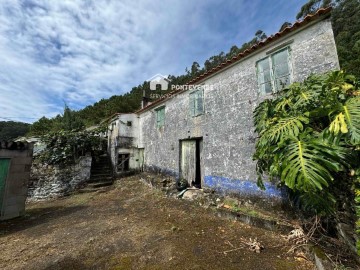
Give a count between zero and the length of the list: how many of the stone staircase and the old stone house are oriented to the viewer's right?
0

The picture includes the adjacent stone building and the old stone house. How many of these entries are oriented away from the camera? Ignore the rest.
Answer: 0

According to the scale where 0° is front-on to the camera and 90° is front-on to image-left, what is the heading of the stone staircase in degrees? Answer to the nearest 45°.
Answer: approximately 0°

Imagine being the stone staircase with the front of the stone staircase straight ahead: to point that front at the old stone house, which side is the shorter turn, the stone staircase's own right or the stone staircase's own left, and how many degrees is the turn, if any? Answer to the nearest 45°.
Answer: approximately 45° to the stone staircase's own left

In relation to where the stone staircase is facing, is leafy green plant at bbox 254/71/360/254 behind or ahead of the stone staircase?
ahead

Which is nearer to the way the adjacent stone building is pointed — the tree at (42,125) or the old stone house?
the old stone house

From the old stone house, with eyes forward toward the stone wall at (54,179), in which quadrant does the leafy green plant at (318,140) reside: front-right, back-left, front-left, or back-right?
back-left

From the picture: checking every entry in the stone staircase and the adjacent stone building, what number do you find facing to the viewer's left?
0

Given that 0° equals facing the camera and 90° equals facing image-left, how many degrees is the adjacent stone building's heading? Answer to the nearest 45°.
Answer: approximately 315°
